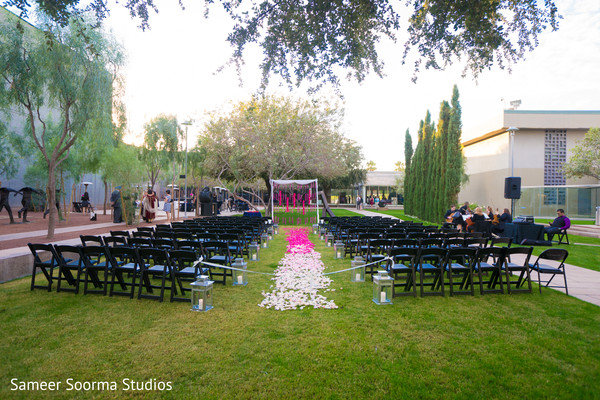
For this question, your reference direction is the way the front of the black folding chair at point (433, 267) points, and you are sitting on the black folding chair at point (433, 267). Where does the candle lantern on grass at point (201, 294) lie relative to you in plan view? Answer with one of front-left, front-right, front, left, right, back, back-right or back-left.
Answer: back-left

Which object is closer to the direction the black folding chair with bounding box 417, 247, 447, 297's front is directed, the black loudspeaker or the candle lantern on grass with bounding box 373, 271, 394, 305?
the black loudspeaker

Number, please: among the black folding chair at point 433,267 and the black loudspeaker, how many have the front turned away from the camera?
1

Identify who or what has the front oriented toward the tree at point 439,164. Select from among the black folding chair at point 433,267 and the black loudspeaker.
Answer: the black folding chair

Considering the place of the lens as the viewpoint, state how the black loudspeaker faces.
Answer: facing the viewer and to the left of the viewer

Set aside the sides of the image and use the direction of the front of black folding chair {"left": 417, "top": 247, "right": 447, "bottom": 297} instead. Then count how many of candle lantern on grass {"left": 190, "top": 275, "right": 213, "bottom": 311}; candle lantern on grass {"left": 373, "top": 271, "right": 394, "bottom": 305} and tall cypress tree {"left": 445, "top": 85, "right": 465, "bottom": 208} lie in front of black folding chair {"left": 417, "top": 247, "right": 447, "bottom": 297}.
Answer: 1

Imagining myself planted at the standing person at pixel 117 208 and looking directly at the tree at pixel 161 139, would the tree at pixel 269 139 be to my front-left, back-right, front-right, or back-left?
front-right

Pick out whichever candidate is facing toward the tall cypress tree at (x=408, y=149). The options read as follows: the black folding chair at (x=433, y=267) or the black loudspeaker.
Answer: the black folding chair

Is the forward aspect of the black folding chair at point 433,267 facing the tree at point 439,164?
yes

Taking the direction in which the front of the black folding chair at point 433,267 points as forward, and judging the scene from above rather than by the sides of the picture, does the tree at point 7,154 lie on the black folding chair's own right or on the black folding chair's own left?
on the black folding chair's own left

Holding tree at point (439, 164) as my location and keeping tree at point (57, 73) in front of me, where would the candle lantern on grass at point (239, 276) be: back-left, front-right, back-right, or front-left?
front-left

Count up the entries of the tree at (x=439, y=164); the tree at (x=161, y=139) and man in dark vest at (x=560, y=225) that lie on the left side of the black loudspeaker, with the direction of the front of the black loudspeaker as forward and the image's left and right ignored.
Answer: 1

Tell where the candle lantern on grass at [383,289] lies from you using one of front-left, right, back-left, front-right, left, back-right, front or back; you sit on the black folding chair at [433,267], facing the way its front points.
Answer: back-left

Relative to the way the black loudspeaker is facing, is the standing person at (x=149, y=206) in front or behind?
in front

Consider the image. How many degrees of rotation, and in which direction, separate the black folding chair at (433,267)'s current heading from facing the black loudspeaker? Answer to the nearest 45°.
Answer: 0° — it already faces it

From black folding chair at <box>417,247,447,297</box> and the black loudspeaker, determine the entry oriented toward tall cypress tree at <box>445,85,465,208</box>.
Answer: the black folding chair

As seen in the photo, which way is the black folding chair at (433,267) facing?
away from the camera

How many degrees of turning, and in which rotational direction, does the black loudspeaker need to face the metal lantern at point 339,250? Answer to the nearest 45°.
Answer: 0° — it already faces it

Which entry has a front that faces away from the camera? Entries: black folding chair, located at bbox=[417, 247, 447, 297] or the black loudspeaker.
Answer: the black folding chair
